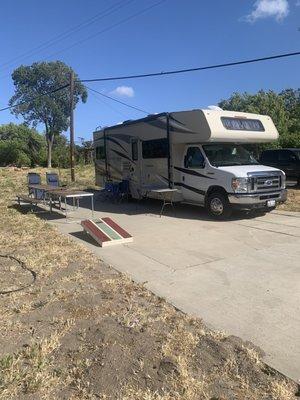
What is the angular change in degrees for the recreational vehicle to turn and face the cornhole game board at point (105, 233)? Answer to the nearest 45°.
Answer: approximately 90° to its right

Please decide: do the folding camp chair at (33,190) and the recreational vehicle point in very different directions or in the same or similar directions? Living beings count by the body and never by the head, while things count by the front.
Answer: same or similar directions

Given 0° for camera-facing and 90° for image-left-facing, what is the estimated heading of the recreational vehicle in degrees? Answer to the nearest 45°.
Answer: approximately 315°

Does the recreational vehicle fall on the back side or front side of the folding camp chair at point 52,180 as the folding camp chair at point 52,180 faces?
on the front side

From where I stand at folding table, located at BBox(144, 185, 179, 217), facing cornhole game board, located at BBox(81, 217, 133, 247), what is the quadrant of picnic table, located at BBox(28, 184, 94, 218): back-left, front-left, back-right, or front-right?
front-right

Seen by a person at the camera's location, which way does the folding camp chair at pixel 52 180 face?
facing the viewer and to the right of the viewer

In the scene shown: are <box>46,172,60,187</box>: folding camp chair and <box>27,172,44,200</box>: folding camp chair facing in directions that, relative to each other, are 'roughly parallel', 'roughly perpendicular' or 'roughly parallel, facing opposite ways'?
roughly parallel

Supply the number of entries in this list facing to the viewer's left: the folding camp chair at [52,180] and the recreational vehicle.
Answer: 0

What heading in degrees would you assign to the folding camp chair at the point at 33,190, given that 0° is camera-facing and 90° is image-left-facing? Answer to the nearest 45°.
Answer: approximately 315°

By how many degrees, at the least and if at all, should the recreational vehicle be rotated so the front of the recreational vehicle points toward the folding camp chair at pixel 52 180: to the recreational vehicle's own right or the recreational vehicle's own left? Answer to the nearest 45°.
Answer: approximately 180°

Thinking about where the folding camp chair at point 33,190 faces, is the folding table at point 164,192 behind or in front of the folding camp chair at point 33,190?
in front
